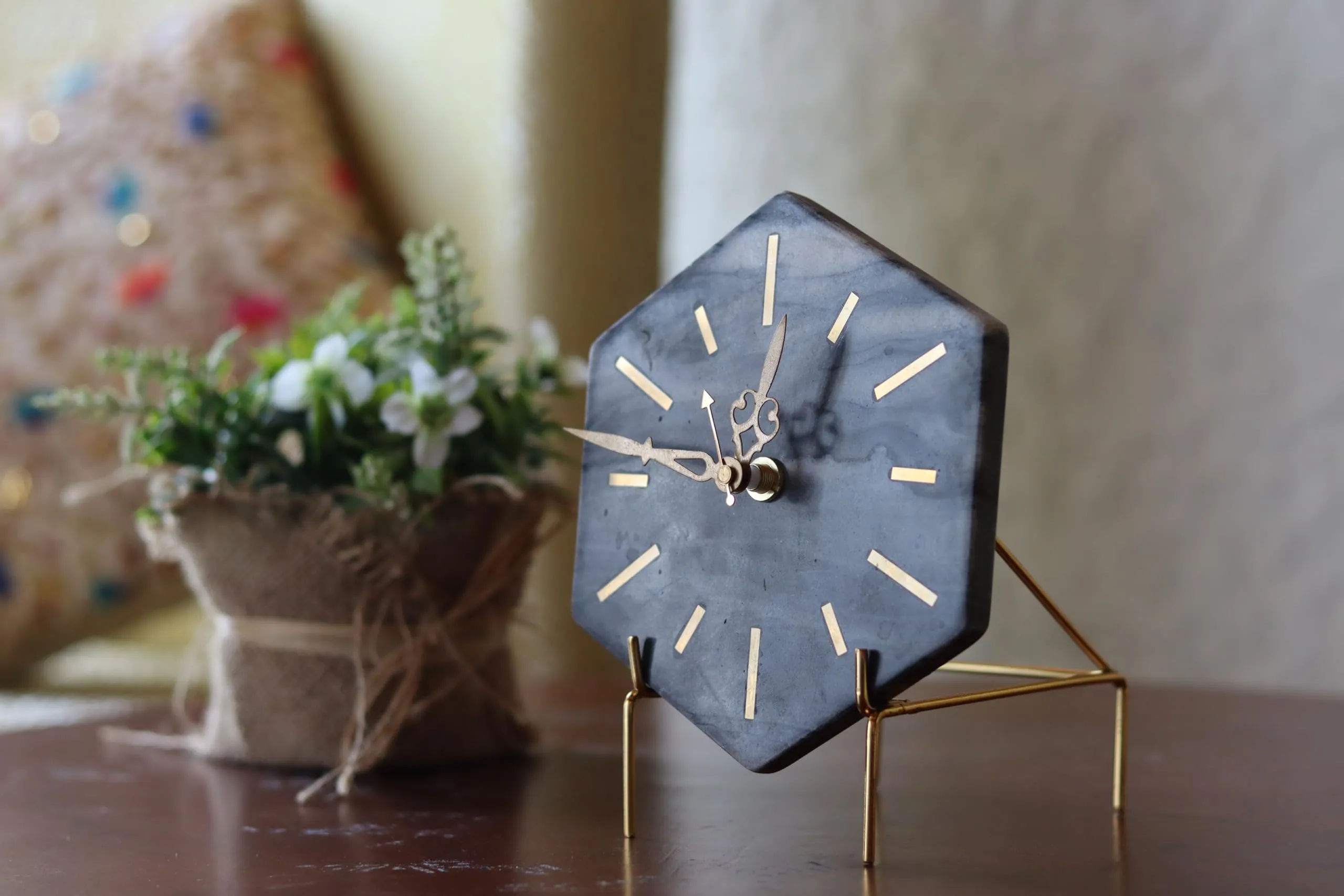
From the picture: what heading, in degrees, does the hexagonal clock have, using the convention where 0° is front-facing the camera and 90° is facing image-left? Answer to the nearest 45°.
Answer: approximately 45°
